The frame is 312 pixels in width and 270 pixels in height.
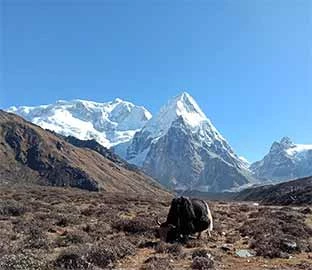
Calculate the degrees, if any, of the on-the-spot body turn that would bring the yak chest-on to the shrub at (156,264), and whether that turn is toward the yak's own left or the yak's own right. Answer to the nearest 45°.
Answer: approximately 45° to the yak's own left

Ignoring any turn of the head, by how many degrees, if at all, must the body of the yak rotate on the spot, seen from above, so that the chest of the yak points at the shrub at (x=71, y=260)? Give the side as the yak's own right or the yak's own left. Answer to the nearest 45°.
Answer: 0° — it already faces it

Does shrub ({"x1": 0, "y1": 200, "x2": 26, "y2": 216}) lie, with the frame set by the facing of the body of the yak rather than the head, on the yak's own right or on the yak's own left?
on the yak's own right

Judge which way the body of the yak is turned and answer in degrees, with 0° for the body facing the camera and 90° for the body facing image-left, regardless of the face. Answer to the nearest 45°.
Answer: approximately 45°

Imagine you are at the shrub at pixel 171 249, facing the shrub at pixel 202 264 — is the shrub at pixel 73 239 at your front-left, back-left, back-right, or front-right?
back-right

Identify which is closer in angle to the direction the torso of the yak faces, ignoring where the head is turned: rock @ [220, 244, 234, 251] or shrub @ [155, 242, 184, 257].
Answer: the shrub

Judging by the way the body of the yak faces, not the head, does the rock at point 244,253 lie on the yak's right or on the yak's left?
on the yak's left

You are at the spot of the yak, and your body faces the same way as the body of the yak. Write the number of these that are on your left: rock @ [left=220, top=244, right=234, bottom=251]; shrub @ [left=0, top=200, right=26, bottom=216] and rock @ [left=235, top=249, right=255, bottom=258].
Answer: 2

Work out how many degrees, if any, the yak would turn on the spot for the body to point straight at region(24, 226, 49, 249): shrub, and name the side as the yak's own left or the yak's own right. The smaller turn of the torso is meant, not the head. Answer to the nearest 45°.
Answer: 0° — it already faces it

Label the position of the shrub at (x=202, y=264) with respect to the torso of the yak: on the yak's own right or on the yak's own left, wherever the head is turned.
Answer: on the yak's own left

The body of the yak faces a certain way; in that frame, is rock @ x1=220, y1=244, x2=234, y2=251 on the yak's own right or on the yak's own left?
on the yak's own left
